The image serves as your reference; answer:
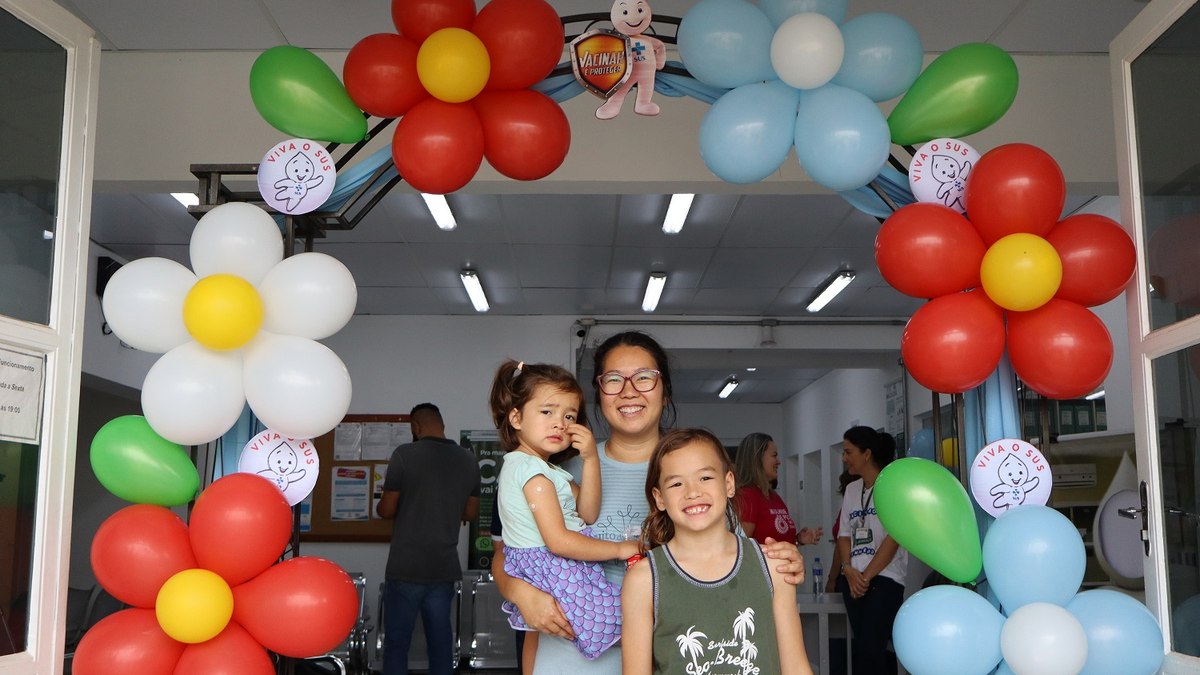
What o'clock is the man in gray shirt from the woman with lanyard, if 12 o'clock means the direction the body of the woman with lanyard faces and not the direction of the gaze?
The man in gray shirt is roughly at 1 o'clock from the woman with lanyard.

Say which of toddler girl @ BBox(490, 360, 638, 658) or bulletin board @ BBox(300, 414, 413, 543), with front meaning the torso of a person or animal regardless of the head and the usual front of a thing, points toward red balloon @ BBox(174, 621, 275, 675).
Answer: the bulletin board

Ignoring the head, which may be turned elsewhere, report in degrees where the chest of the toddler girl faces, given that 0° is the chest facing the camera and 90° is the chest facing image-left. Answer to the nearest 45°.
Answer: approximately 315°

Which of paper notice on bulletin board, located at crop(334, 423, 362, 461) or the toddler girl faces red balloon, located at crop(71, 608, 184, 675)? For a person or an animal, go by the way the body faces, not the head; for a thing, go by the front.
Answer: the paper notice on bulletin board

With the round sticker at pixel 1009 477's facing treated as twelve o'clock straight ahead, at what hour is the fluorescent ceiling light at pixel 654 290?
The fluorescent ceiling light is roughly at 5 o'clock from the round sticker.

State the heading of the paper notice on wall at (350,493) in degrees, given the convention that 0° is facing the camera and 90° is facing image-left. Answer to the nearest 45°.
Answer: approximately 0°

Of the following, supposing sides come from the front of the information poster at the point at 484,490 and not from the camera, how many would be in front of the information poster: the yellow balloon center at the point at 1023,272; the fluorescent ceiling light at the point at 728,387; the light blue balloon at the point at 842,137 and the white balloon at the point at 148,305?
3

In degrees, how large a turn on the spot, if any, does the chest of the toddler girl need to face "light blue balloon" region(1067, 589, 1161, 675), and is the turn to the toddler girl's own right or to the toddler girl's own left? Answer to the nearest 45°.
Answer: approximately 45° to the toddler girl's own left

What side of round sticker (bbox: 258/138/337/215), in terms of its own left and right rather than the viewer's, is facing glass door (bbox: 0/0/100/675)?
right

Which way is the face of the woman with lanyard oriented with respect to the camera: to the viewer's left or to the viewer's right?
to the viewer's left
